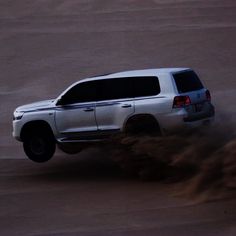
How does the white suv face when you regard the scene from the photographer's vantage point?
facing away from the viewer and to the left of the viewer
